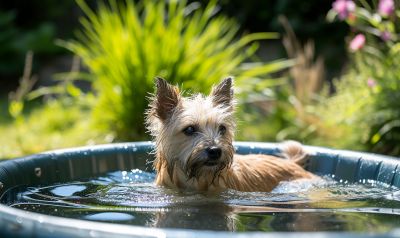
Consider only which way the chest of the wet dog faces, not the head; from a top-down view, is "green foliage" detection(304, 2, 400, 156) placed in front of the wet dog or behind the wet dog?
behind

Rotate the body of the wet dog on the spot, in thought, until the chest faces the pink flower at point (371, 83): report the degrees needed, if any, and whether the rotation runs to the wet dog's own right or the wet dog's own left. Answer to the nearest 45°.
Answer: approximately 180°

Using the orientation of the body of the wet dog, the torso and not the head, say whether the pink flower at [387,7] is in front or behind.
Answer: behind

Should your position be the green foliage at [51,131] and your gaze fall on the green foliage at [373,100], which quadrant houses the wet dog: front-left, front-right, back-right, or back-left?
front-right

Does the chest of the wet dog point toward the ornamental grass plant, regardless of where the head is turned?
no

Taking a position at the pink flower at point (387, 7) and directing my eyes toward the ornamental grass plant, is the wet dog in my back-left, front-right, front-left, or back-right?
front-left

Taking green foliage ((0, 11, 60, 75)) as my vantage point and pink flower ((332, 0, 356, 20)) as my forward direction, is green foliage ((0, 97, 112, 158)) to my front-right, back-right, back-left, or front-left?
front-right

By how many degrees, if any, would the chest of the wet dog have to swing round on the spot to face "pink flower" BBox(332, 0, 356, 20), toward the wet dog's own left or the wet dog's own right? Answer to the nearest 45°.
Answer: approximately 180°

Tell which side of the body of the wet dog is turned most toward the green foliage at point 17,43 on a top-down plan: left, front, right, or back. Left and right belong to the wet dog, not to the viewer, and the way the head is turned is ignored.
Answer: right

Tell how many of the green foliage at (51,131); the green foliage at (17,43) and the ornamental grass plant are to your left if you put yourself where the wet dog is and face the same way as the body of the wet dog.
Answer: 0

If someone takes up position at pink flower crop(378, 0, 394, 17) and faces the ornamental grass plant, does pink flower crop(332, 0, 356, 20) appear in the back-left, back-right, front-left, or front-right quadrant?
front-right

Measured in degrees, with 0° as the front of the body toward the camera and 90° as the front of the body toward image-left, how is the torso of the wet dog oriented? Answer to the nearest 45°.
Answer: approximately 45°
